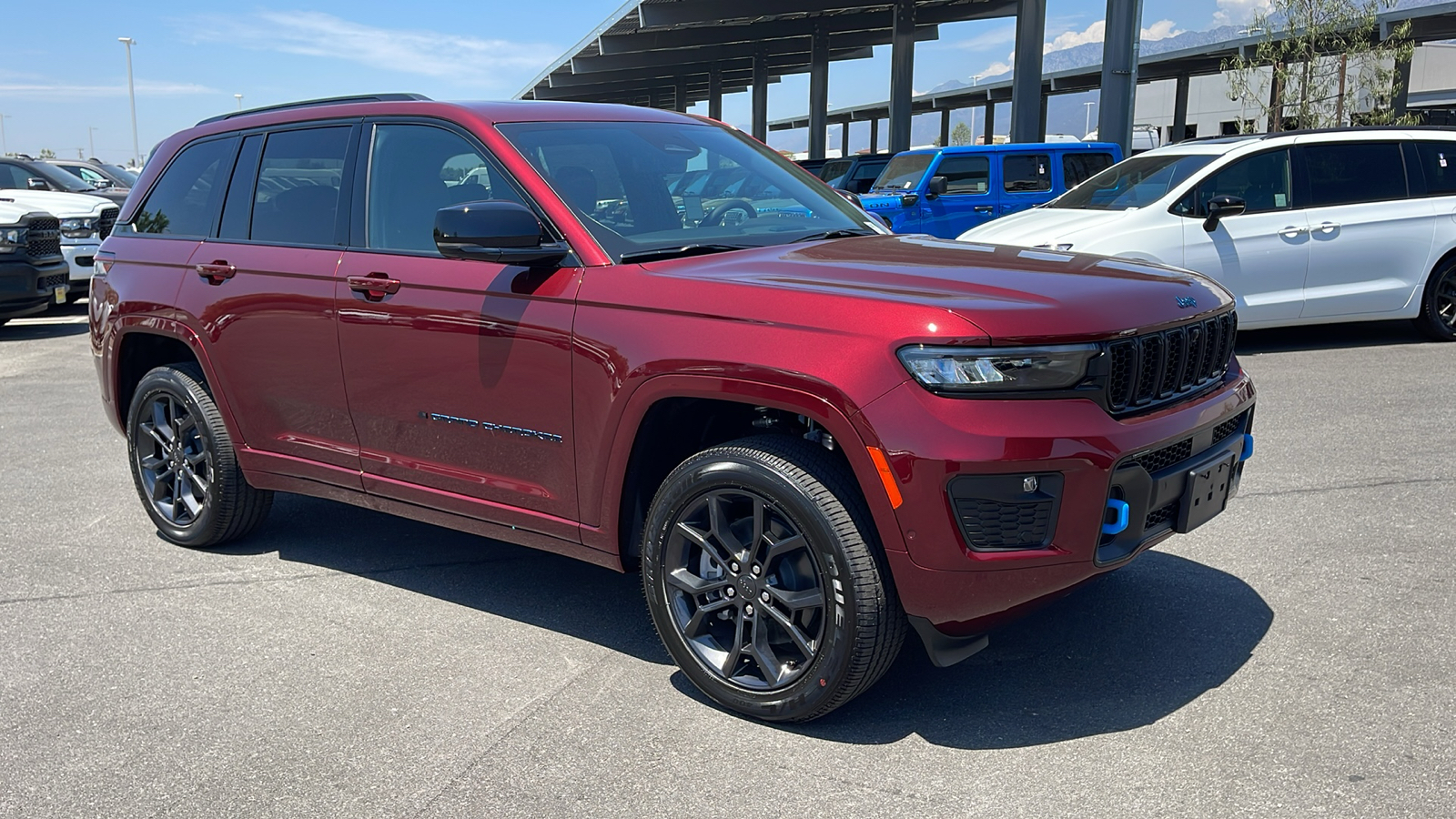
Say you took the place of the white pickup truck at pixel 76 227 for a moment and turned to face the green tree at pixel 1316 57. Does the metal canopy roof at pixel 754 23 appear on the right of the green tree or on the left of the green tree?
left

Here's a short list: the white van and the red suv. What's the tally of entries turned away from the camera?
0

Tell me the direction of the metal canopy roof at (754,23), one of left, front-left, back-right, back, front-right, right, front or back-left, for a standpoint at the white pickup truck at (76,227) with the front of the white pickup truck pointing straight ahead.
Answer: left

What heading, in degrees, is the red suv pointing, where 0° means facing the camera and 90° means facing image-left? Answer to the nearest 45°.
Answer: approximately 315°

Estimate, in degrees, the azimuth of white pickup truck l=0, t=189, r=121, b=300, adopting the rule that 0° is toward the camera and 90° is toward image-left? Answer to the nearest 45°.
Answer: approximately 315°

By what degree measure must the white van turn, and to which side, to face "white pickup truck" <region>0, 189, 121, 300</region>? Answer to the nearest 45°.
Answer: approximately 45° to its right

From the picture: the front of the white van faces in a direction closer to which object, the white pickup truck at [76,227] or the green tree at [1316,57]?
the white pickup truck

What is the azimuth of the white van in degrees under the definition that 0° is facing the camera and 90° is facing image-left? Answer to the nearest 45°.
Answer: approximately 45°

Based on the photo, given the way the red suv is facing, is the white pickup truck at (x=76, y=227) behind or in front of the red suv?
behind

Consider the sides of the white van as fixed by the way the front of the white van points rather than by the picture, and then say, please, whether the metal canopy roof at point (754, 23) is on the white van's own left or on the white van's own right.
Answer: on the white van's own right

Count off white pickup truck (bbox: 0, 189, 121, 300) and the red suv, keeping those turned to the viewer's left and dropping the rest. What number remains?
0

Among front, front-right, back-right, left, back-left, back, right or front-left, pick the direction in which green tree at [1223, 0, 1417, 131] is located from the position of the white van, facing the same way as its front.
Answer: back-right

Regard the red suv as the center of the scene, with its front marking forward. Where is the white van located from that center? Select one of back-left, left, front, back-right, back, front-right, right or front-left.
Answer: left
